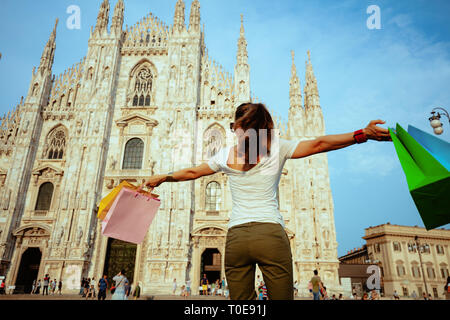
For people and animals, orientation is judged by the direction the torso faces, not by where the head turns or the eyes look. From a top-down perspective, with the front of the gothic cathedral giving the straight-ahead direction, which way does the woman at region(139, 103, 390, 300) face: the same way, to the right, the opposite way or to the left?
the opposite way

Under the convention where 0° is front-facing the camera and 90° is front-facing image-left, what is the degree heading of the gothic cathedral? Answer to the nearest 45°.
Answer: approximately 0°

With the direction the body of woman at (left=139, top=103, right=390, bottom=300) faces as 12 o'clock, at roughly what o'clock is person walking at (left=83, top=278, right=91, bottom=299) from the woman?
The person walking is roughly at 11 o'clock from the woman.

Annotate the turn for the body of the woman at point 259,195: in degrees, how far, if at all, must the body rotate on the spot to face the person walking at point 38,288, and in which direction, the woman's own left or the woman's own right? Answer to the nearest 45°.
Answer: approximately 45° to the woman's own left

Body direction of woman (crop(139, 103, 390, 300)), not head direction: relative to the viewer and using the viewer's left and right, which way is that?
facing away from the viewer

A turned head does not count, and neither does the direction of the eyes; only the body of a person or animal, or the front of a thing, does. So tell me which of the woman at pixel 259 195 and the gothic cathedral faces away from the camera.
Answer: the woman

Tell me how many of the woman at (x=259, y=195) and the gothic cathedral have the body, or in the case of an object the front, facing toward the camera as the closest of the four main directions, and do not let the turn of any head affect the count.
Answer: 1
